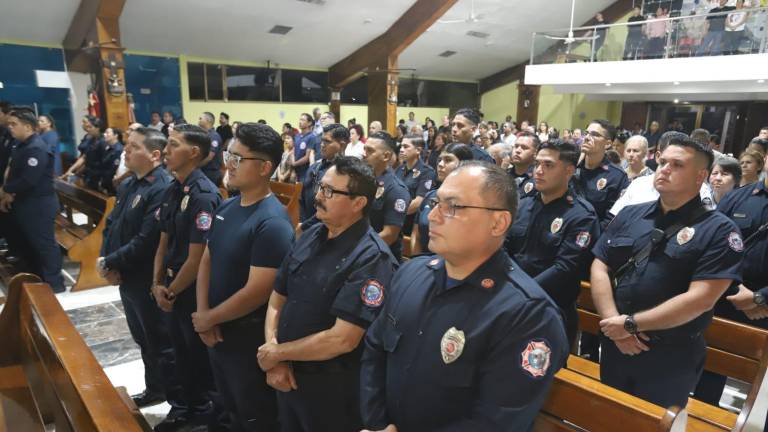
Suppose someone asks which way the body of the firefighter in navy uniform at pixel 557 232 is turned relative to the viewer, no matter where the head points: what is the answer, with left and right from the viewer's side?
facing the viewer and to the left of the viewer

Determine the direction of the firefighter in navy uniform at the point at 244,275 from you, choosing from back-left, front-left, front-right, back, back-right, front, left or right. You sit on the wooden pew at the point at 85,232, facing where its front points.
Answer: front-left

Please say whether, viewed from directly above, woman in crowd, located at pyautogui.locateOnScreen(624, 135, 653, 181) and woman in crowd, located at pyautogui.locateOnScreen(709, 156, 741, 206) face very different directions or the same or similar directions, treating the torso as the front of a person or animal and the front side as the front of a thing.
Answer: same or similar directions

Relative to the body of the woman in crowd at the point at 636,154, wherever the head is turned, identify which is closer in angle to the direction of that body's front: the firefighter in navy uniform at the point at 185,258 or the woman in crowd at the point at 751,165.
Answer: the firefighter in navy uniform

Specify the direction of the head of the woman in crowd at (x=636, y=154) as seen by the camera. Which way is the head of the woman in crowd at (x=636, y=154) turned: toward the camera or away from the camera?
toward the camera

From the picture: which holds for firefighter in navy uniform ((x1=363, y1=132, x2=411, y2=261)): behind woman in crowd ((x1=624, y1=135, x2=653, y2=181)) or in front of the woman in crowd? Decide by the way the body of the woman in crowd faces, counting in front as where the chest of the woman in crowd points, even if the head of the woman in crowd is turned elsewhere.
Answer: in front

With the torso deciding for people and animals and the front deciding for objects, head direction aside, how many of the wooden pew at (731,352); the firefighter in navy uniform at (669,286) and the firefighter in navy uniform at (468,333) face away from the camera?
0

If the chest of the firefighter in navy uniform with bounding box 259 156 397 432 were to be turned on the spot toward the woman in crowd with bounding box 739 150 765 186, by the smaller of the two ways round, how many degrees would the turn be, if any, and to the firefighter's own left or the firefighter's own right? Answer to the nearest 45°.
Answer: approximately 180°

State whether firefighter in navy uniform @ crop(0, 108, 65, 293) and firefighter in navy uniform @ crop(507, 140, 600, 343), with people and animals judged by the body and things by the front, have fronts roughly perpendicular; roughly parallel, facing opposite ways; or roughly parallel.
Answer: roughly parallel

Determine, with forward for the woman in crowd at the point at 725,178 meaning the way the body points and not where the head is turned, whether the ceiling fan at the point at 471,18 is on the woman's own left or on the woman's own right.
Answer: on the woman's own right

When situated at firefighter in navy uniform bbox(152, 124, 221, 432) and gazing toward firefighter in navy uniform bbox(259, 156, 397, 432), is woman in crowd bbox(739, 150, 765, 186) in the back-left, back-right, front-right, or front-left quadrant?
front-left
